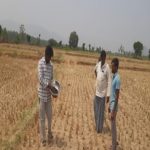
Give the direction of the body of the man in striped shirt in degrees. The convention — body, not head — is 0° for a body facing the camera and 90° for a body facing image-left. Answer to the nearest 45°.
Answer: approximately 315°

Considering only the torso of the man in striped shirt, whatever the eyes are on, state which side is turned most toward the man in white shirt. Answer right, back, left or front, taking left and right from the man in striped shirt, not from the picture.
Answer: left
